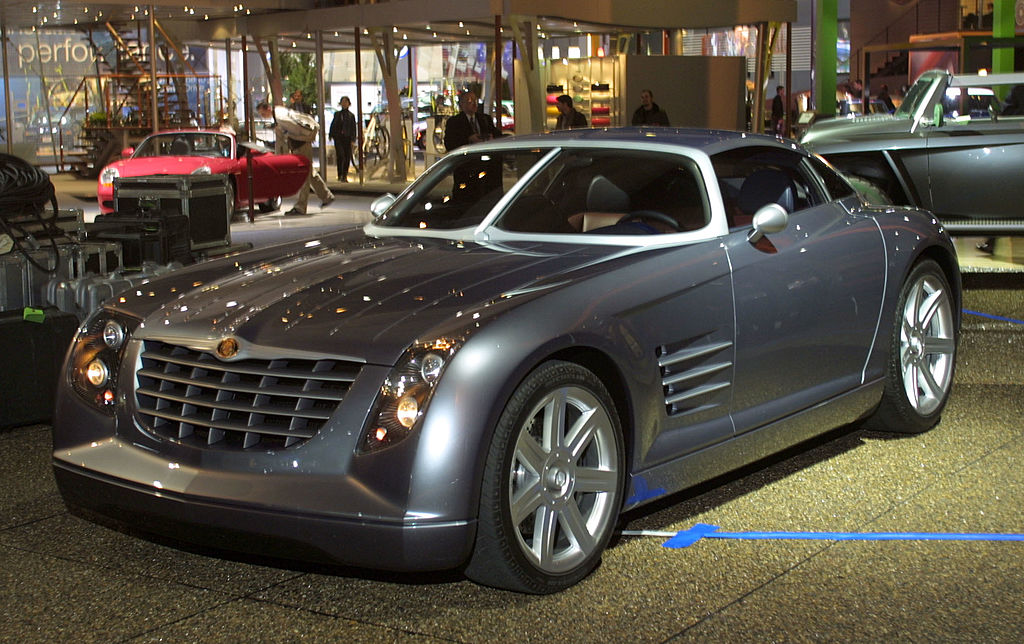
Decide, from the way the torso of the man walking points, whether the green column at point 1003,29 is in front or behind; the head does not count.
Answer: behind

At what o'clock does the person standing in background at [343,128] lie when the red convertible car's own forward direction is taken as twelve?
The person standing in background is roughly at 5 o'clock from the red convertible car.

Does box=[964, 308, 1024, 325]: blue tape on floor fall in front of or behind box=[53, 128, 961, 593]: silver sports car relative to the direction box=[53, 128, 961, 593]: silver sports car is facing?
behind

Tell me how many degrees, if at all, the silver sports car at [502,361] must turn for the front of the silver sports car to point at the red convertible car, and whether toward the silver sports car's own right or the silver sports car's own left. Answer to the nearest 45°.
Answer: approximately 135° to the silver sports car's own right

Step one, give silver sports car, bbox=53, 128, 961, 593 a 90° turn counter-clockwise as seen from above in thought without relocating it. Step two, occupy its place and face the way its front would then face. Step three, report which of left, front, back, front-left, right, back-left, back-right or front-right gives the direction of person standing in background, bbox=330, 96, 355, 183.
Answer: back-left

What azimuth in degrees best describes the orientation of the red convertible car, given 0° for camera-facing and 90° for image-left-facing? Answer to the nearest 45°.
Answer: approximately 45°

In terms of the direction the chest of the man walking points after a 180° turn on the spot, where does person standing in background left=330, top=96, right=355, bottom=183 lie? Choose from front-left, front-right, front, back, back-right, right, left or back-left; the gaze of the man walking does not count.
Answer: left

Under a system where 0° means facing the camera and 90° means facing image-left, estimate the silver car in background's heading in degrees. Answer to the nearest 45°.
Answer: approximately 90°

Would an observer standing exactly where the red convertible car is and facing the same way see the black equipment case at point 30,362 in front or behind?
in front

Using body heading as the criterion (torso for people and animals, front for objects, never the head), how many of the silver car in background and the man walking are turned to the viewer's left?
2

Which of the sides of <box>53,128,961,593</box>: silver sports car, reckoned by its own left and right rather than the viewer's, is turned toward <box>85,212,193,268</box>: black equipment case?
right
